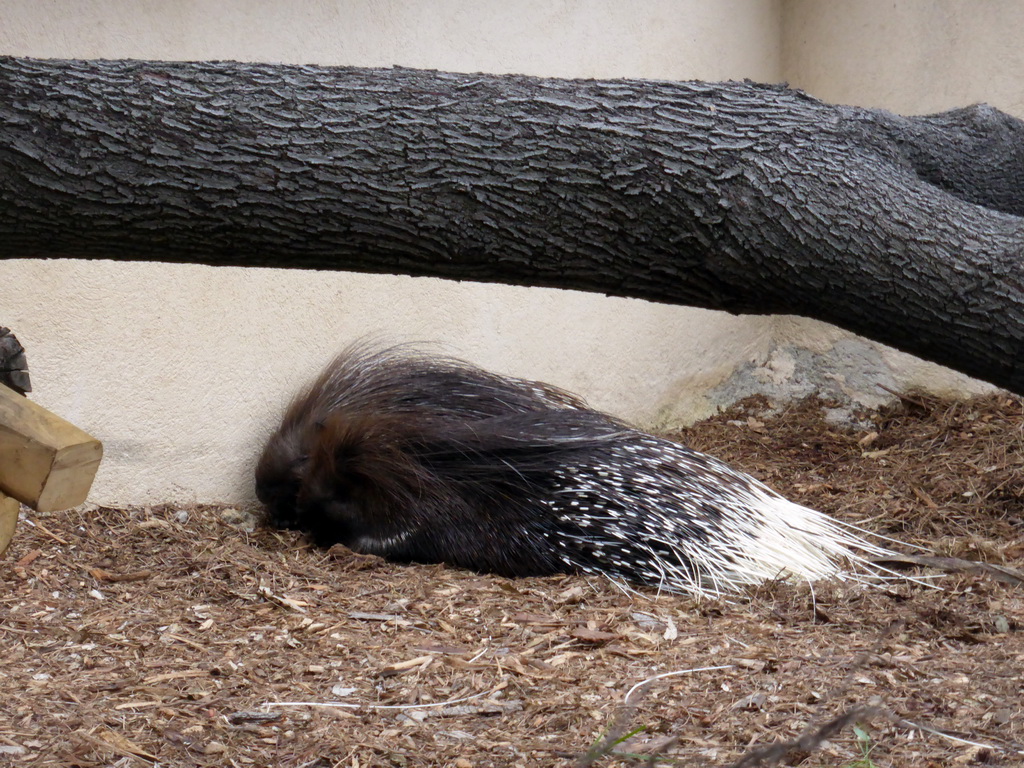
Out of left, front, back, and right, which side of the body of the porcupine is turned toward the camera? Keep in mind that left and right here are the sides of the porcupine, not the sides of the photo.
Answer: left

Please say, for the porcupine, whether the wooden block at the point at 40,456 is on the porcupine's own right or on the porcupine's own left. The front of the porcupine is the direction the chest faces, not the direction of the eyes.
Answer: on the porcupine's own left

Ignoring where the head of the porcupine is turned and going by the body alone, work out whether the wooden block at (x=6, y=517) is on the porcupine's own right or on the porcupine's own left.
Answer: on the porcupine's own left
